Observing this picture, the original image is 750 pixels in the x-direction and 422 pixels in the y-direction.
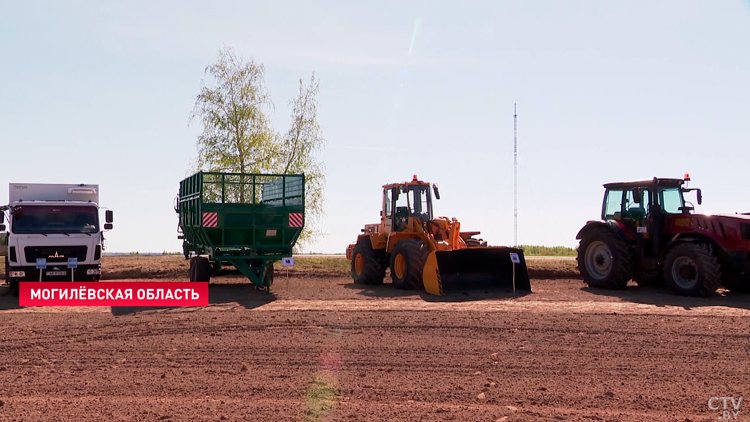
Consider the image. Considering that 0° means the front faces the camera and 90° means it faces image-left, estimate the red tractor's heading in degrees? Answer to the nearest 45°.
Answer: approximately 315°

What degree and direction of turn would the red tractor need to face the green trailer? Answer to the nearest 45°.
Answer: approximately 135° to its right
